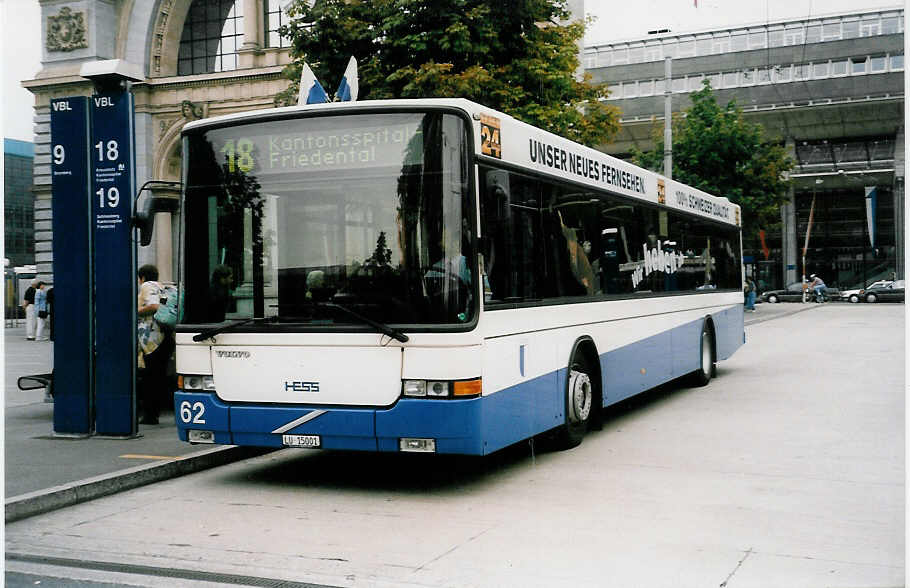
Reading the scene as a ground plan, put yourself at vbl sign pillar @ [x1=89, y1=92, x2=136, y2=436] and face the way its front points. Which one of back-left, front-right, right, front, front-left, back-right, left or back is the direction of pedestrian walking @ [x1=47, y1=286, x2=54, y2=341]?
back

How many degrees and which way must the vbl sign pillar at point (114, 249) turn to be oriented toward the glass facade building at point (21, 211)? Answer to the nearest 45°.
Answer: approximately 180°

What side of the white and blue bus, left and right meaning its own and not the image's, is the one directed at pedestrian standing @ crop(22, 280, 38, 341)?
right

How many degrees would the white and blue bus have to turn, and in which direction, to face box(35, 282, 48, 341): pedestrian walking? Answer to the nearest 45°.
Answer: approximately 90° to its right

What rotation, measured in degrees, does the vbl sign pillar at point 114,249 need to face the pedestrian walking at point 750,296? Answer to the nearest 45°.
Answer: approximately 135° to its left

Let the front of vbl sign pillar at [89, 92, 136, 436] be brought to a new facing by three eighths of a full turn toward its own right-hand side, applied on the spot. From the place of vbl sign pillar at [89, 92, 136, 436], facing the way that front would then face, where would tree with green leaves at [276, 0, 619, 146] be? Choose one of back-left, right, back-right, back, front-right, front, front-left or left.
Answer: right

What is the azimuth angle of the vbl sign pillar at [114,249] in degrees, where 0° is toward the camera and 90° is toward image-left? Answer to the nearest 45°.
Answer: approximately 0°

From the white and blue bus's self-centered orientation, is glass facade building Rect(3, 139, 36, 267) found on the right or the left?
on its right

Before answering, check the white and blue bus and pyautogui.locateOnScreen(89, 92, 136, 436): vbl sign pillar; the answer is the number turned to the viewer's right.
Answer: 0

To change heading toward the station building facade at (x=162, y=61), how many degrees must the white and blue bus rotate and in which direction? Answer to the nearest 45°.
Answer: approximately 135° to its right

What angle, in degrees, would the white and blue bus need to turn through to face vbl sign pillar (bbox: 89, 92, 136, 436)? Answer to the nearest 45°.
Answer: approximately 90° to its right

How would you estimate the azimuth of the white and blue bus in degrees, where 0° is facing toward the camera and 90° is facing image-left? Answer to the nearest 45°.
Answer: approximately 45°

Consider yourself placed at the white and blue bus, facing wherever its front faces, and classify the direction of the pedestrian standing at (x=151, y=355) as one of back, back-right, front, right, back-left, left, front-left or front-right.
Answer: right
